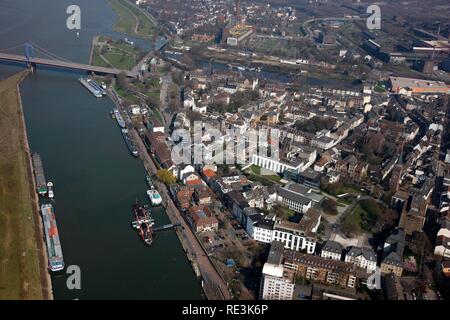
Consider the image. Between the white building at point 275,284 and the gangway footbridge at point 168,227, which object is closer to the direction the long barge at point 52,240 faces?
the gangway footbridge

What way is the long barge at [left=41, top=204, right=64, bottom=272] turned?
away from the camera

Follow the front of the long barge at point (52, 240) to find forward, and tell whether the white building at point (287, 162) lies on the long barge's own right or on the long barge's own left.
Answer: on the long barge's own right

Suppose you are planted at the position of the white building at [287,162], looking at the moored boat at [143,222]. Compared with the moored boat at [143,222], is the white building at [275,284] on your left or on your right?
left

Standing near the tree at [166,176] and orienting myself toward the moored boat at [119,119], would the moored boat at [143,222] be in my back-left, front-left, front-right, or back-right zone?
back-left

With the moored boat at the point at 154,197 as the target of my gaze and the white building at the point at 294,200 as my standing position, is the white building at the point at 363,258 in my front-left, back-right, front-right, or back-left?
back-left

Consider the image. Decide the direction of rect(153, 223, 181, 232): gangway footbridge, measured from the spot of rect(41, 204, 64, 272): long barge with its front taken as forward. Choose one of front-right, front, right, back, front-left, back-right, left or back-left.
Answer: right

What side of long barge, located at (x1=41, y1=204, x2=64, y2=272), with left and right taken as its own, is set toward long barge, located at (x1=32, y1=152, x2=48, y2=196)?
front

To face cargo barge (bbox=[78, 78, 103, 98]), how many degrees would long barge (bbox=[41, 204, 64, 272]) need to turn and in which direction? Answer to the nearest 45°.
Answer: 0° — it already faces it
